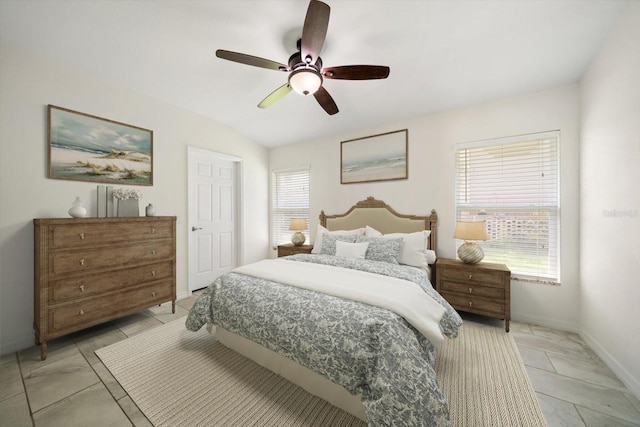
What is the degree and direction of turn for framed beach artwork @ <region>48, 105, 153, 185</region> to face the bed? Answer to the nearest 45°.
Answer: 0° — it already faces it

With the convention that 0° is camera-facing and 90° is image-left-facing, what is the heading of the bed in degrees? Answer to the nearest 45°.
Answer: approximately 45°

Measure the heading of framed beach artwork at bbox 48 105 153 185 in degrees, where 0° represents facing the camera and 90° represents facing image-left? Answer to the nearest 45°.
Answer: approximately 315°

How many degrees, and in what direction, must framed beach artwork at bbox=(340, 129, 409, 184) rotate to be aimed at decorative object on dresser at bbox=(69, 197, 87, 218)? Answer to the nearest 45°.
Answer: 0° — it already faces it

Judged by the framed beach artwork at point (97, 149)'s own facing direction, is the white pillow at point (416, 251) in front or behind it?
in front

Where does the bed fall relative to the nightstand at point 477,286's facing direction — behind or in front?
in front

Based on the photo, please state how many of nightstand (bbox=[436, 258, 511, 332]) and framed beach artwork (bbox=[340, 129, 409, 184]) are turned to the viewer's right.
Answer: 0

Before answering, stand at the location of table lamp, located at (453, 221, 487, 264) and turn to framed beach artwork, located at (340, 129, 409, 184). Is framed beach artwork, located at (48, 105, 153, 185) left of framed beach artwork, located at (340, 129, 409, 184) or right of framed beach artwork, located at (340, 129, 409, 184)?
left

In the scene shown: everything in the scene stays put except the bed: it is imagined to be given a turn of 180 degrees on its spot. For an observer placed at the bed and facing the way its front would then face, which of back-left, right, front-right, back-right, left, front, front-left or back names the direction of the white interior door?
left
